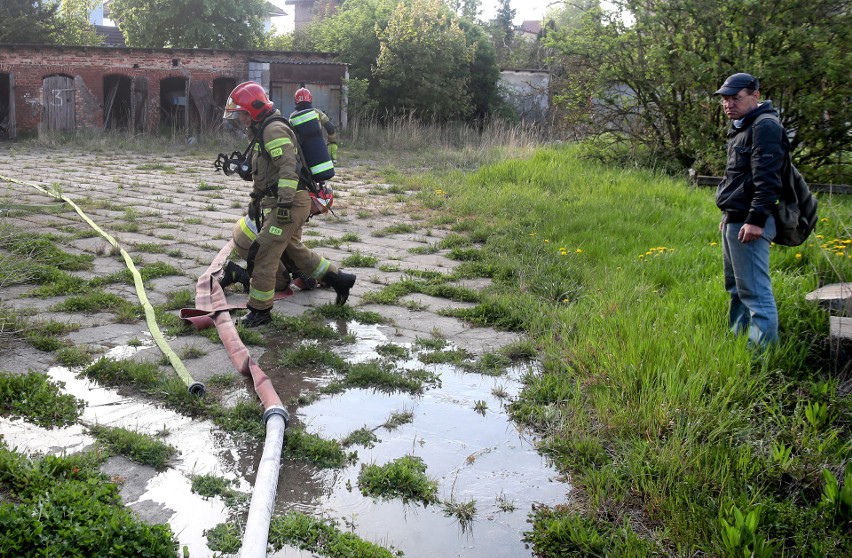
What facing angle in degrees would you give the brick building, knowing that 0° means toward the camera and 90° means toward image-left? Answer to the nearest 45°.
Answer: approximately 0°

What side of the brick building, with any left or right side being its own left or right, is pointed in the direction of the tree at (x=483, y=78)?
left

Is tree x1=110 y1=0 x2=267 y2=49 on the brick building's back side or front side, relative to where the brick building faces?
on the back side

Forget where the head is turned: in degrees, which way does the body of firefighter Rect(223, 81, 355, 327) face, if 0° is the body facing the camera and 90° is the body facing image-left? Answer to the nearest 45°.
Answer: approximately 90°

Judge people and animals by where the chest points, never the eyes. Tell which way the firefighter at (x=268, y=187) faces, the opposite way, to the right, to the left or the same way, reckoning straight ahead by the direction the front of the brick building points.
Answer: to the right

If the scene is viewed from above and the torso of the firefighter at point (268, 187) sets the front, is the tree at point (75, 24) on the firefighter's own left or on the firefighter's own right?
on the firefighter's own right

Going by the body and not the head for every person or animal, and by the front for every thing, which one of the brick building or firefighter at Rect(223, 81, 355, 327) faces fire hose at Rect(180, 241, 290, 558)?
the brick building
